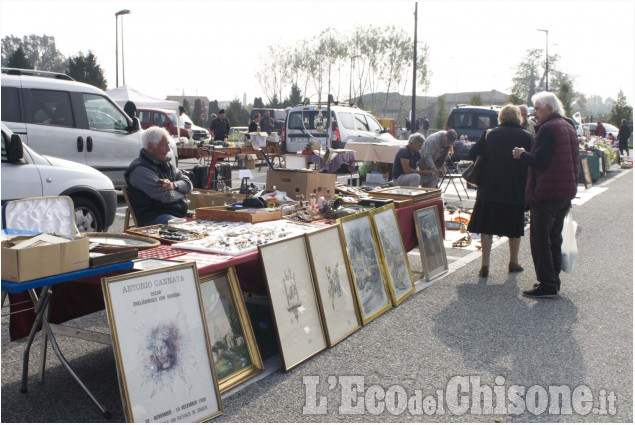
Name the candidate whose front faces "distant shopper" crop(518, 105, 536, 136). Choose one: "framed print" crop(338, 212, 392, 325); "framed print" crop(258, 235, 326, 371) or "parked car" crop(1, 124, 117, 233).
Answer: the parked car

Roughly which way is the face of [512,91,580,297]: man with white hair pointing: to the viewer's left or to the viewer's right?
to the viewer's left

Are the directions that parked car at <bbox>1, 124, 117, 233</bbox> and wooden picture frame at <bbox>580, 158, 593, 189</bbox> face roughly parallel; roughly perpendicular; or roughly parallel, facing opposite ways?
roughly perpendicular

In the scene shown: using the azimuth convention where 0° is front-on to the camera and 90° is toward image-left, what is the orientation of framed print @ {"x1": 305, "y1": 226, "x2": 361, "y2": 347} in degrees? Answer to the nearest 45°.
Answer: approximately 315°

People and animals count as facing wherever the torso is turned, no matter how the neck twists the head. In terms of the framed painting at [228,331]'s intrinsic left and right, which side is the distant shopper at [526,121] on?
on its left

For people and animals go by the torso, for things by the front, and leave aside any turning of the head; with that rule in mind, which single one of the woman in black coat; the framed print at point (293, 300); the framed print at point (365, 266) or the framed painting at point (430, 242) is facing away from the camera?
the woman in black coat

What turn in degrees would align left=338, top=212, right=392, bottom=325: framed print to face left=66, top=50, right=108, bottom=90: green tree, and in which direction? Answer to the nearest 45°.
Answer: approximately 180°

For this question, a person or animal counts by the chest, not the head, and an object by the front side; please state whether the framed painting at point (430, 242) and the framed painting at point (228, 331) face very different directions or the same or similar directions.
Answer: same or similar directions

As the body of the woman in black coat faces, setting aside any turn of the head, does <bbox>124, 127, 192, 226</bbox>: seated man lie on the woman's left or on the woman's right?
on the woman's left

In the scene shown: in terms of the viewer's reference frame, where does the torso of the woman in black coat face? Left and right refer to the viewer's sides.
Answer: facing away from the viewer

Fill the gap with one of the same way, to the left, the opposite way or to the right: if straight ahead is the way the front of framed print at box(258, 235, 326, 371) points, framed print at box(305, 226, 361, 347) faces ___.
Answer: the same way
